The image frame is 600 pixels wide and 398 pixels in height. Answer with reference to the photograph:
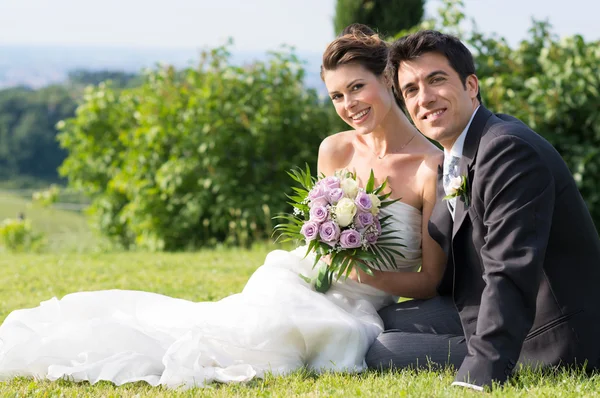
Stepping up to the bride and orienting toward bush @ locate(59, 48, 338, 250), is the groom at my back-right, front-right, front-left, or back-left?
back-right

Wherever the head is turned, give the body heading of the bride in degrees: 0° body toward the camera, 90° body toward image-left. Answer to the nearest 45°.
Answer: approximately 45°

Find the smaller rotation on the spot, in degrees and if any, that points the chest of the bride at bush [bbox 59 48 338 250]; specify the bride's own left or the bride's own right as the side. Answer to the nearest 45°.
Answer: approximately 135° to the bride's own right

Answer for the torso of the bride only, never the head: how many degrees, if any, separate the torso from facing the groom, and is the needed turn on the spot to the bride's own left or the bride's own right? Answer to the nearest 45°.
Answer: approximately 90° to the bride's own left
